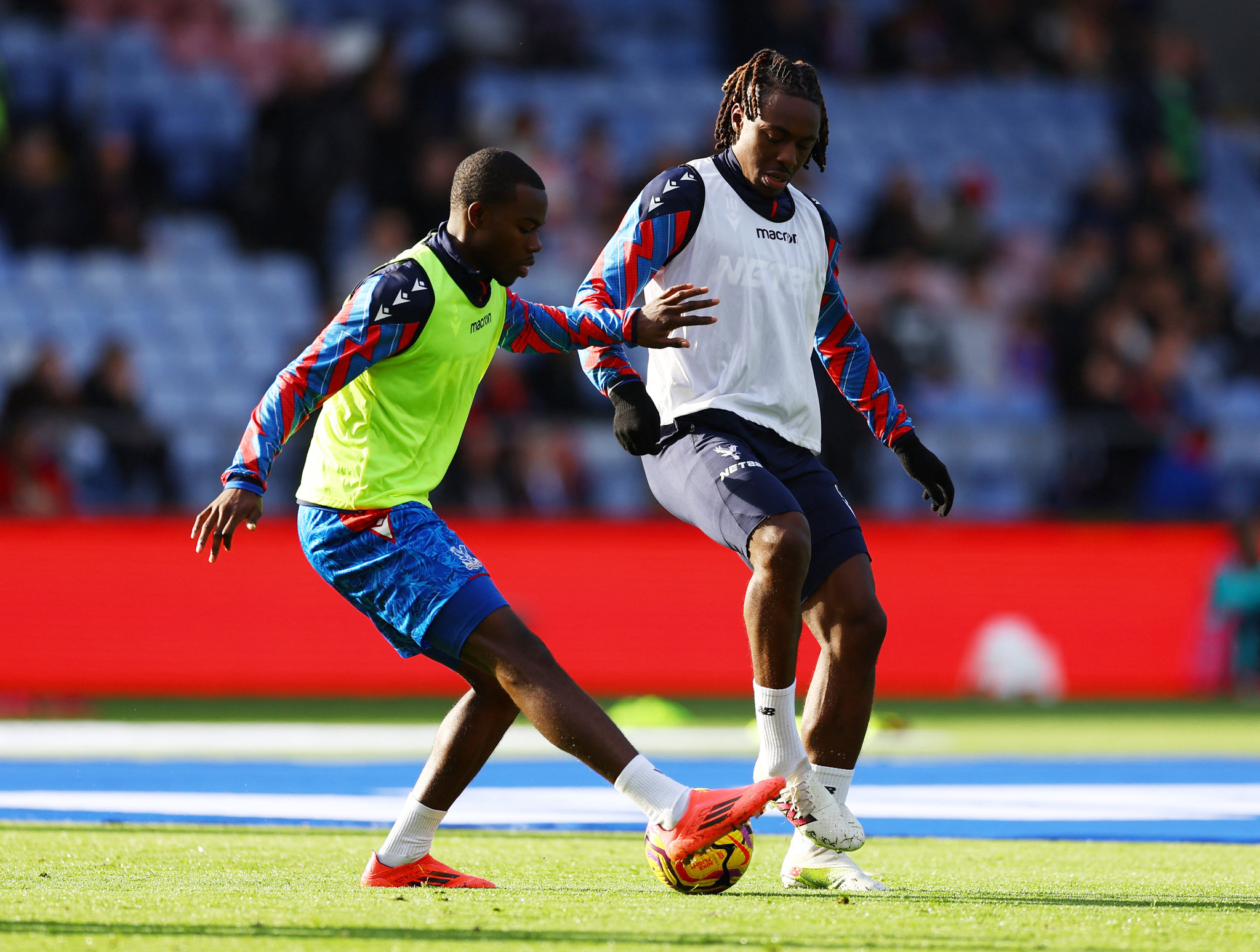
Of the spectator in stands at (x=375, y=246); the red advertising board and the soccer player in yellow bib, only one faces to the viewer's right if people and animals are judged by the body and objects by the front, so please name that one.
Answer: the soccer player in yellow bib

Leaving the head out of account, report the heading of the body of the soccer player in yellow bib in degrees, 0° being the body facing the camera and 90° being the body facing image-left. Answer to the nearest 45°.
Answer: approximately 270°

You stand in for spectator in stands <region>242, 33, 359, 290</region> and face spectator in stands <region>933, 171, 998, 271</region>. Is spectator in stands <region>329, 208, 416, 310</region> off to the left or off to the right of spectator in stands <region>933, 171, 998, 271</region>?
right

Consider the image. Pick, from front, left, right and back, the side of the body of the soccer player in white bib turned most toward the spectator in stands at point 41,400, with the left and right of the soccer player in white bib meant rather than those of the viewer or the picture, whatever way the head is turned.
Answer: back

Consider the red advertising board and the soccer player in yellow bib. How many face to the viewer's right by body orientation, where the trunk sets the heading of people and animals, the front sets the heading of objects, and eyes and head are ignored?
1

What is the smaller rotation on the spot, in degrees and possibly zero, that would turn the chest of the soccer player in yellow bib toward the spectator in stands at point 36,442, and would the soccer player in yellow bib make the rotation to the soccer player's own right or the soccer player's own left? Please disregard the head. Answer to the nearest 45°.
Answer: approximately 90° to the soccer player's own left

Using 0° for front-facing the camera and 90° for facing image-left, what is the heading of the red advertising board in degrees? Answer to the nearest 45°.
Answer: approximately 0°

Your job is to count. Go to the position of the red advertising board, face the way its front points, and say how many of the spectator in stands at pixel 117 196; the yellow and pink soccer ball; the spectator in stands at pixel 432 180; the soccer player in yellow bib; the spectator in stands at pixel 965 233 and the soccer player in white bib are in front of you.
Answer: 3

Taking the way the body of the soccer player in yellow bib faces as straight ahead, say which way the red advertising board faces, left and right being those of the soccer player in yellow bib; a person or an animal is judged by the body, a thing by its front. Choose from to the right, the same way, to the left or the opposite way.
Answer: to the right

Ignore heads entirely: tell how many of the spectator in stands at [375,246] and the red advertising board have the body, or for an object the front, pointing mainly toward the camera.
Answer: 2

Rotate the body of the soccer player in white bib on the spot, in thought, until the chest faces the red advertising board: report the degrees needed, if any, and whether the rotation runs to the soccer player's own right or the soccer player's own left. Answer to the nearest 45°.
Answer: approximately 135° to the soccer player's own left

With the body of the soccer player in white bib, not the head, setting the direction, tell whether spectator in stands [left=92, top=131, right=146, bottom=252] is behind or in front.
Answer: behind
